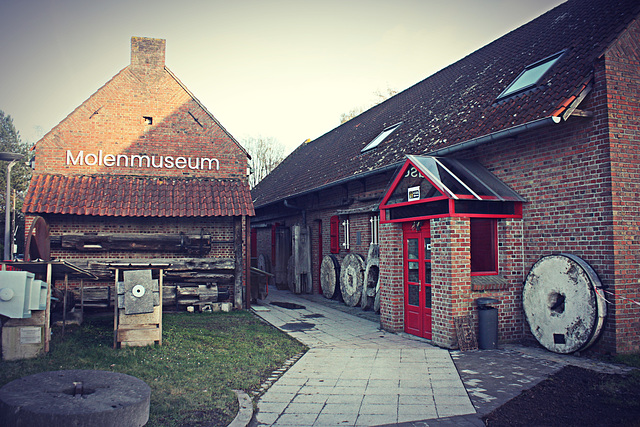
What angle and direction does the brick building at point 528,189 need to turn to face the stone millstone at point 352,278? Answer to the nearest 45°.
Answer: approximately 90° to its right

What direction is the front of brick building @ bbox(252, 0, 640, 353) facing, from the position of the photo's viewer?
facing the viewer and to the left of the viewer

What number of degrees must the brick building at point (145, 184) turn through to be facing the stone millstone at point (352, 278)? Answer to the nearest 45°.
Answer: approximately 90° to its left

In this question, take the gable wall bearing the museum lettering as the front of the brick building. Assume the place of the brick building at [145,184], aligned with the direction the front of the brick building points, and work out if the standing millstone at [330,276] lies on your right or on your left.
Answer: on your left

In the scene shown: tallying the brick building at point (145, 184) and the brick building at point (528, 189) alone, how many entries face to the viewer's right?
0

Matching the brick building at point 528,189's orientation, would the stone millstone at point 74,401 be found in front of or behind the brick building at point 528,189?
in front

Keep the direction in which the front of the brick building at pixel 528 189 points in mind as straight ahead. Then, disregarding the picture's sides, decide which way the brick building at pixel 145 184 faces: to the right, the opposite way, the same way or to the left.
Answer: to the left

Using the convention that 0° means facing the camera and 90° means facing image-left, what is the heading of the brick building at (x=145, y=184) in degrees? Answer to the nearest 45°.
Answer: approximately 0°

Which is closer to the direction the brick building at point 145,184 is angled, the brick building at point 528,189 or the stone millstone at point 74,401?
the stone millstone

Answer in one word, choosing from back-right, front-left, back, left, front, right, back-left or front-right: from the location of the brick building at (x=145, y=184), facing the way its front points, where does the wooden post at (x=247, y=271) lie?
left
